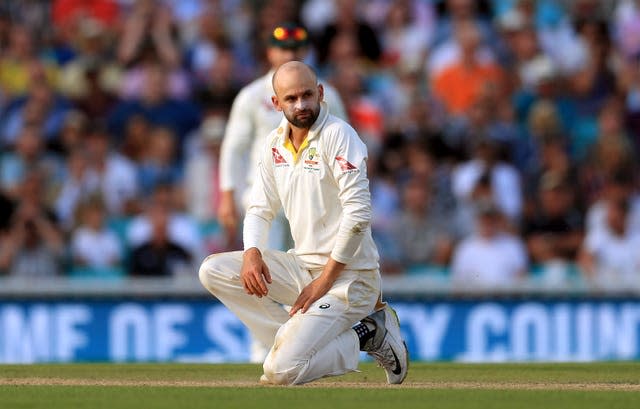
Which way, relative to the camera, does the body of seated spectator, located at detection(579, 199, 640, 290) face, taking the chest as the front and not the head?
toward the camera

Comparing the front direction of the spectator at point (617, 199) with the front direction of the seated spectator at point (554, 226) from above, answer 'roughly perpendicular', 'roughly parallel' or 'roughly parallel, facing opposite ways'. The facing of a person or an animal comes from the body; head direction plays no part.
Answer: roughly parallel

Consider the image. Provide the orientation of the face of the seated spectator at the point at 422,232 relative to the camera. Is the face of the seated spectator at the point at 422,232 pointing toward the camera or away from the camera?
toward the camera

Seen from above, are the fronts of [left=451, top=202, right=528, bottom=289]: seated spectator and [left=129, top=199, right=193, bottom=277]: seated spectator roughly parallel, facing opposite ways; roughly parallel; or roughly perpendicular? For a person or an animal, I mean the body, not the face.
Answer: roughly parallel

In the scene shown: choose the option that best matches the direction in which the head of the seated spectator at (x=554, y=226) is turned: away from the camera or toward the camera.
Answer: toward the camera

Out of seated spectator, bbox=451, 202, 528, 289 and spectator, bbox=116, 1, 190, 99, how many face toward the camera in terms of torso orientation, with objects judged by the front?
2

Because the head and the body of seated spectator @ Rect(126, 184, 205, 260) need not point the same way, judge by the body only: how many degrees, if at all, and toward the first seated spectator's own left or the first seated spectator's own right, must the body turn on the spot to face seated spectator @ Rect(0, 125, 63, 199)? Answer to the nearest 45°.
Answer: approximately 135° to the first seated spectator's own right

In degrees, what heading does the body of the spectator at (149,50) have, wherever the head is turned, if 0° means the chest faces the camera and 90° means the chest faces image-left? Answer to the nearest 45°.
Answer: approximately 0°

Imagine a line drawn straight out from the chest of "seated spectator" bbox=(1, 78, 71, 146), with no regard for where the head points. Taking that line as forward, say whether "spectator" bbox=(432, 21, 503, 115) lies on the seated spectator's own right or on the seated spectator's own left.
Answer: on the seated spectator's own left

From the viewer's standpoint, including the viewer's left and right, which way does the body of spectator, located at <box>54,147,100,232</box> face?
facing the viewer

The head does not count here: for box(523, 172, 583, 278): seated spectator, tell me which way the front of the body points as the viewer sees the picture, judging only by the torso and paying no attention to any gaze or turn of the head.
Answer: toward the camera

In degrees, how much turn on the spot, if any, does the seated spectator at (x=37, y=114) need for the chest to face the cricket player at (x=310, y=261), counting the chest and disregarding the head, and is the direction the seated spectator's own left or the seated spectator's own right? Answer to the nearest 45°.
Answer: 0° — they already face them

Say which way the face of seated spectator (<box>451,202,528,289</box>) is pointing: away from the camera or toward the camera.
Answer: toward the camera

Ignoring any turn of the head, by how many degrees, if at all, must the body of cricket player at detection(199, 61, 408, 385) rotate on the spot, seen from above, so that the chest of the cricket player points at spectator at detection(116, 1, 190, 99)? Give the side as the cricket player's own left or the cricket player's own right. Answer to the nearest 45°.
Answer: approximately 135° to the cricket player's own right
